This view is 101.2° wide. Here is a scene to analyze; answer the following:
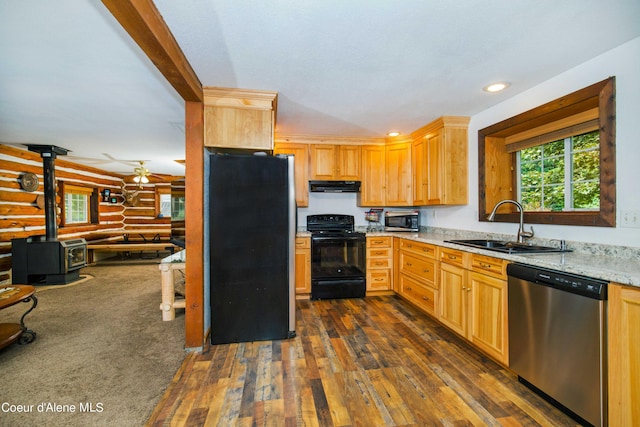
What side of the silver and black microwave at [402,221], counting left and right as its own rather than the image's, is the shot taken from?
front

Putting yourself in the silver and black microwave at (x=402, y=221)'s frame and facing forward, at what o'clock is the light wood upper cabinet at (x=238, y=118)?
The light wood upper cabinet is roughly at 1 o'clock from the silver and black microwave.

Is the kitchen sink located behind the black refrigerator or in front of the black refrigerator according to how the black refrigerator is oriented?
in front

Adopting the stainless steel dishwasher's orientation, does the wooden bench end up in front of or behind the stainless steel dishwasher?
in front

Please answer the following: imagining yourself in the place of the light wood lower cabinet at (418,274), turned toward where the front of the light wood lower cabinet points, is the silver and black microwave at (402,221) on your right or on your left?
on your right

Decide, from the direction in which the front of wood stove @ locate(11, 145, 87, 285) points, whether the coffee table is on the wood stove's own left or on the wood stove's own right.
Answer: on the wood stove's own right

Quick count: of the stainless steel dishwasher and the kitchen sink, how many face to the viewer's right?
0

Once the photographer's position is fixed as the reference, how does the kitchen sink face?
facing the viewer and to the left of the viewer

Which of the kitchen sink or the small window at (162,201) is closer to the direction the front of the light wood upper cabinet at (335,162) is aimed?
the kitchen sink
